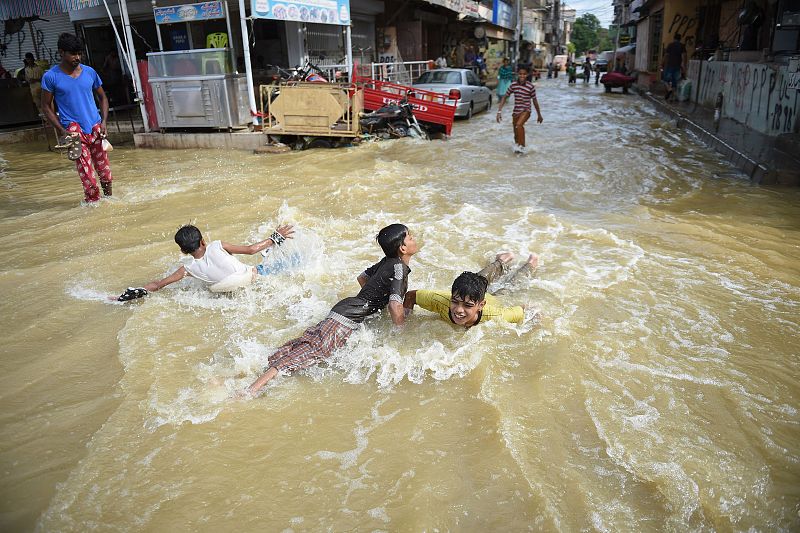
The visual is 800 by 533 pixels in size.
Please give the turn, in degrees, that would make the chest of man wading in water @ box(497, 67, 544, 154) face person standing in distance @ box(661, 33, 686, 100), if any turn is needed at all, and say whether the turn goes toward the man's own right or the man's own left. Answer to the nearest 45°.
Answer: approximately 135° to the man's own left

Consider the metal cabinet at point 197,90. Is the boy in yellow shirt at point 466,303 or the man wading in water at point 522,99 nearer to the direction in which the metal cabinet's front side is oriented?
the boy in yellow shirt

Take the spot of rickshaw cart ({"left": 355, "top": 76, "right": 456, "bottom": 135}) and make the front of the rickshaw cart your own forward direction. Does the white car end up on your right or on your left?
on your right

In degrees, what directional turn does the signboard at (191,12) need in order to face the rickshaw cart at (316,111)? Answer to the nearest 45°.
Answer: approximately 45° to its left

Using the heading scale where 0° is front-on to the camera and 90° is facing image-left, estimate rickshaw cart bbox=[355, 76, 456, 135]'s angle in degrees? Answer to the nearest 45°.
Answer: approximately 135°

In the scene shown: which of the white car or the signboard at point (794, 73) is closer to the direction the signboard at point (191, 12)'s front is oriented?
the signboard

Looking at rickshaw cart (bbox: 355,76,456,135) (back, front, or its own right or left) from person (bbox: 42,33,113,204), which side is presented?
left

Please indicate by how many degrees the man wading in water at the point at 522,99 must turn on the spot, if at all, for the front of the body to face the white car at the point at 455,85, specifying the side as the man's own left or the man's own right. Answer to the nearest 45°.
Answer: approximately 180°

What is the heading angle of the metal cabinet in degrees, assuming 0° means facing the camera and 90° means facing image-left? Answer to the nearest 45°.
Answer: approximately 0°

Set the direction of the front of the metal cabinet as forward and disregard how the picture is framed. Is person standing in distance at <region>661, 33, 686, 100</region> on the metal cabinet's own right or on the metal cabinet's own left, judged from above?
on the metal cabinet's own left

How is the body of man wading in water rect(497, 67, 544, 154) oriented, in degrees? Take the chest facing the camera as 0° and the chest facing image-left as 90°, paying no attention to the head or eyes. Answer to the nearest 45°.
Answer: approximately 0°
